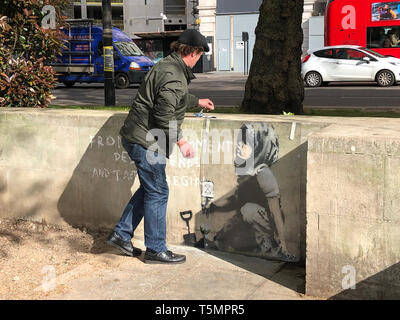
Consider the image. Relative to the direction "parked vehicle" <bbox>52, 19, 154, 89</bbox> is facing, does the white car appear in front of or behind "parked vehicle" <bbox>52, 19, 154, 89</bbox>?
in front

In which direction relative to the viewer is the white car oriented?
to the viewer's right

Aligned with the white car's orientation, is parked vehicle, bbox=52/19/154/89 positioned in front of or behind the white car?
behind

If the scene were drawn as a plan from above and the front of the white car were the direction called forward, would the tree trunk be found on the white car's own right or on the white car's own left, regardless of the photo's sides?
on the white car's own right

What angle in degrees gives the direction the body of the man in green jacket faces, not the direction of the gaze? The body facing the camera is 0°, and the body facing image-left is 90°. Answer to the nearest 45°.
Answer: approximately 270°

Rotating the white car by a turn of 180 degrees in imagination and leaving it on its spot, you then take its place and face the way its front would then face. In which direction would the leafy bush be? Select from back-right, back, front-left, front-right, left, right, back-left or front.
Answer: left

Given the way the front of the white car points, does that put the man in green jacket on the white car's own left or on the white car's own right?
on the white car's own right

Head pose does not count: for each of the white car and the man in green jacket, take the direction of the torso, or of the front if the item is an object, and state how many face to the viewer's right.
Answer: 2
